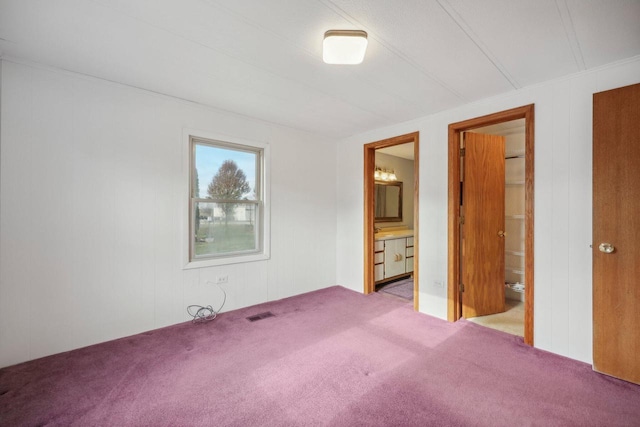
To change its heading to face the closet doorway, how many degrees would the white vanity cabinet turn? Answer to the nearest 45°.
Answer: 0° — it already faces it

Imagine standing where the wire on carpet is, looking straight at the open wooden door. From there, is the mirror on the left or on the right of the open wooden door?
left

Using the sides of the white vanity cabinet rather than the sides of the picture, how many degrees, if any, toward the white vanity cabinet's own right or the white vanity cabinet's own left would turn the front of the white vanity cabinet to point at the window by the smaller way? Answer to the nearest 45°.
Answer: approximately 90° to the white vanity cabinet's own right

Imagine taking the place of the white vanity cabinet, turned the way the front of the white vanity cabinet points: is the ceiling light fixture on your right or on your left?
on your right

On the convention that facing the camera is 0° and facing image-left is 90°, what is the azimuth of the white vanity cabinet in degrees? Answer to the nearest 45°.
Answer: approximately 315°

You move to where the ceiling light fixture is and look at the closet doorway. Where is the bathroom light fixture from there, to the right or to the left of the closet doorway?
left

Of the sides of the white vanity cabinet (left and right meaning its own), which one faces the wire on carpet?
right

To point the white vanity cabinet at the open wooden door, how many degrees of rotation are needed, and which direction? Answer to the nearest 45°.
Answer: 0° — it already faces it
